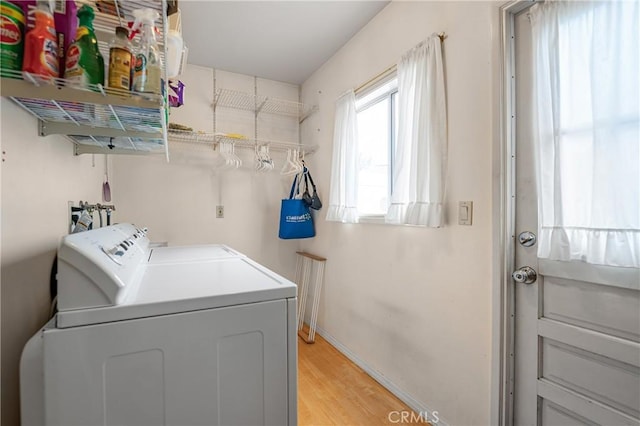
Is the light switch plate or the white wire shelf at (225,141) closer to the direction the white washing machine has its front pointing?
the light switch plate

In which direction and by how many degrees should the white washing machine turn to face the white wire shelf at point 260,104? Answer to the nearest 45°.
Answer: approximately 45° to its left

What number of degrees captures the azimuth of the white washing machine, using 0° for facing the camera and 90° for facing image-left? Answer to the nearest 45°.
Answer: approximately 270°

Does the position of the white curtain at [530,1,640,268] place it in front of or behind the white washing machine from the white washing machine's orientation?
in front

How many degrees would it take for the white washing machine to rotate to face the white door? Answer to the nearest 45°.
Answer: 0° — it already faces it

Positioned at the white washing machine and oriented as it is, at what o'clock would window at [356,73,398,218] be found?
The window is roughly at 11 o'clock from the white washing machine.

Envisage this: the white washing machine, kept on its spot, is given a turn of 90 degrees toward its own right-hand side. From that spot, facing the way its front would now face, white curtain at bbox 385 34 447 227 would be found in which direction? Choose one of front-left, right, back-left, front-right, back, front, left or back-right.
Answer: left

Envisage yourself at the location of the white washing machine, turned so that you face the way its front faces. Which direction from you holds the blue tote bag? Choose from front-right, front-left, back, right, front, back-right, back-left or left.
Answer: front-left

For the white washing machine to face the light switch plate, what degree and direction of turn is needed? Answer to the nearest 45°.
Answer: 0° — it already faces it

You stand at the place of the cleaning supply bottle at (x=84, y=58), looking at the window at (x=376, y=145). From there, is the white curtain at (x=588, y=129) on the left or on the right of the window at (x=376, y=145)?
right

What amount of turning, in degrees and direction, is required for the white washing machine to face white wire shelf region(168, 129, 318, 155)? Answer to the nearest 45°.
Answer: approximately 90° to its left
